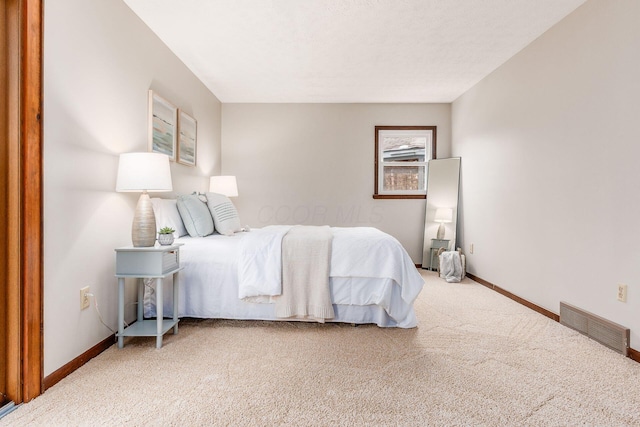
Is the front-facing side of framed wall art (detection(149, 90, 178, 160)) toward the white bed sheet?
yes

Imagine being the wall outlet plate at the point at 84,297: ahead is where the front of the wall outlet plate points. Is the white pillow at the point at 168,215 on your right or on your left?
on your left
